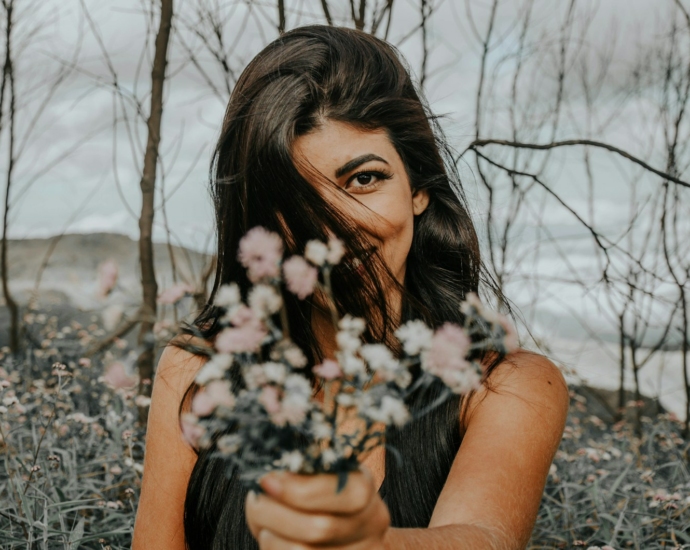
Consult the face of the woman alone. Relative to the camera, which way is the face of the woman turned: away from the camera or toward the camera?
toward the camera

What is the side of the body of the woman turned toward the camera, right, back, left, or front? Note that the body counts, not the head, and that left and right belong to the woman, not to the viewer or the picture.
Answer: front
